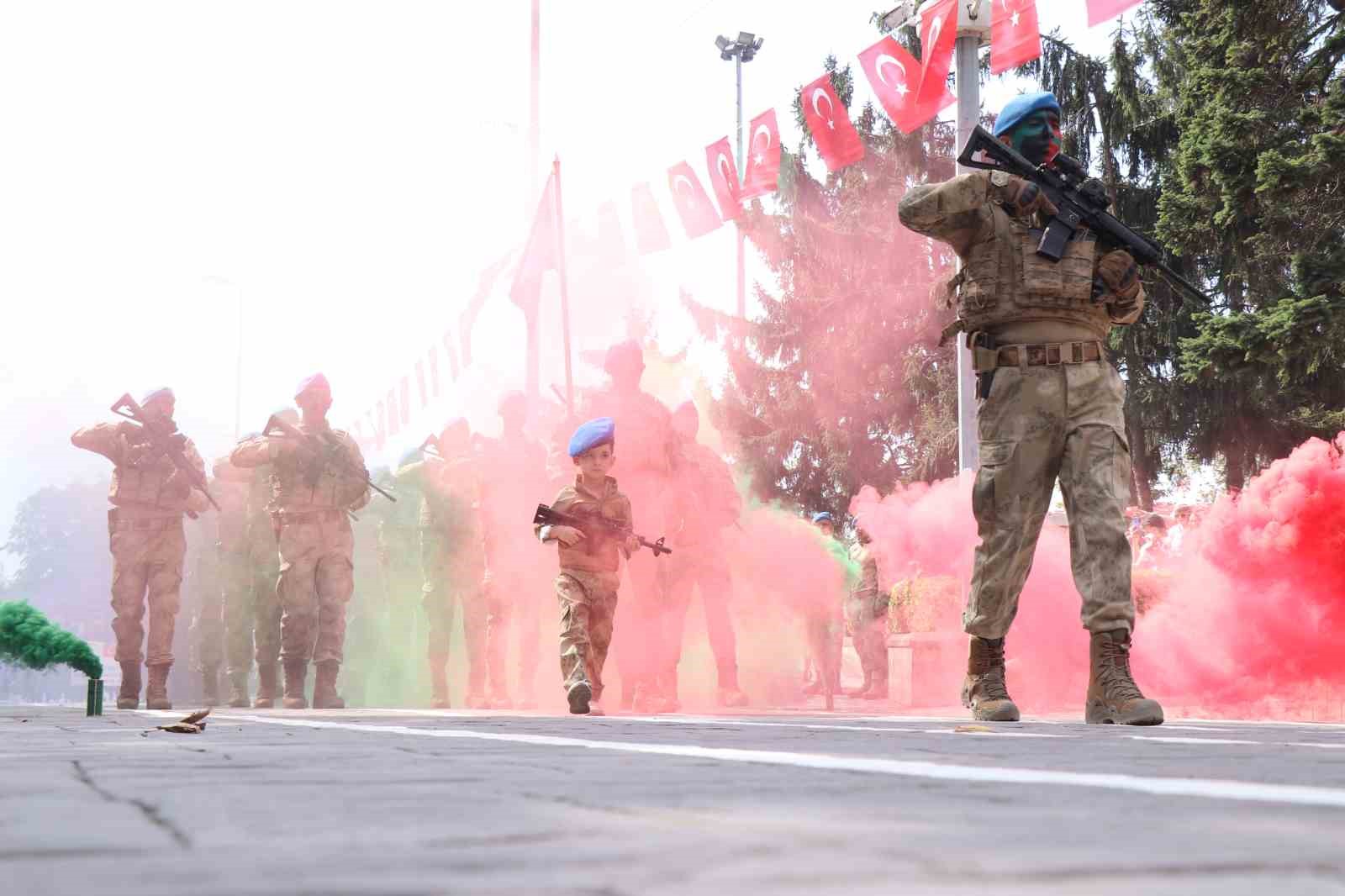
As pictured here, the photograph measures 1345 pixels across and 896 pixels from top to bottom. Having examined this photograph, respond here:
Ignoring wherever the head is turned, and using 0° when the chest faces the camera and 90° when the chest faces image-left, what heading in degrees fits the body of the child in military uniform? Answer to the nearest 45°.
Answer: approximately 0°

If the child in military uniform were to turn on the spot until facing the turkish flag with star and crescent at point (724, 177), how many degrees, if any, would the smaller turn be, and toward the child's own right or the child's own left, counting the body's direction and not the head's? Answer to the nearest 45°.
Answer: approximately 180°

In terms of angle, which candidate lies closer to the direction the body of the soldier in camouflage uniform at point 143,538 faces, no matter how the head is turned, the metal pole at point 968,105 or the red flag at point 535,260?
the metal pole
